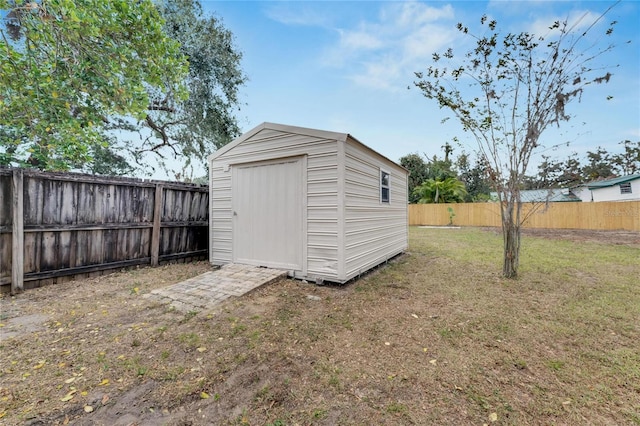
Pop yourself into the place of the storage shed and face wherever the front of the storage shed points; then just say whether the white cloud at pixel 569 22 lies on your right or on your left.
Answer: on your left

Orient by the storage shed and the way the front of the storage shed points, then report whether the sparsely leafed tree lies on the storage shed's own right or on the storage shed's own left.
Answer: on the storage shed's own left

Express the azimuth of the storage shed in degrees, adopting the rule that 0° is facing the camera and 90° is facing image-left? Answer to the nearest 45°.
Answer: approximately 45°

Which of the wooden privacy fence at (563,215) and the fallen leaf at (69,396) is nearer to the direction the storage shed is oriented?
the fallen leaf

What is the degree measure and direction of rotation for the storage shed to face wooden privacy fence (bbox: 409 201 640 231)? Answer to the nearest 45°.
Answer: approximately 180°

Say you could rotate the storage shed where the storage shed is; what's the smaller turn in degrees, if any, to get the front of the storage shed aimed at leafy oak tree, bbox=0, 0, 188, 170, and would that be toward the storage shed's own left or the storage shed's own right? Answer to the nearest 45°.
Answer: approximately 45° to the storage shed's own right

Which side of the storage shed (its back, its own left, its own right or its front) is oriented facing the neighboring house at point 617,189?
back

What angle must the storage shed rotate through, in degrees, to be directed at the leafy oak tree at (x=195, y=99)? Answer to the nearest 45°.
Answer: approximately 90° to its right

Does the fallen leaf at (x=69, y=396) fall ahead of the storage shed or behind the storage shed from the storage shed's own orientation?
ahead
